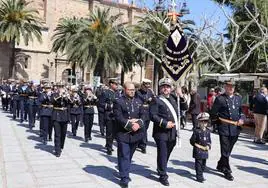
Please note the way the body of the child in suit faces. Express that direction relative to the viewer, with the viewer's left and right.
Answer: facing the viewer and to the right of the viewer

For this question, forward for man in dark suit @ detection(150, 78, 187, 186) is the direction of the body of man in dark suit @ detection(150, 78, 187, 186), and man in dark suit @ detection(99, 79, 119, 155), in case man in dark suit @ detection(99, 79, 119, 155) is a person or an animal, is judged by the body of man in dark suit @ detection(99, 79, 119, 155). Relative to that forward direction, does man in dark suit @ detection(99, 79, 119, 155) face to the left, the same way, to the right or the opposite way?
the same way

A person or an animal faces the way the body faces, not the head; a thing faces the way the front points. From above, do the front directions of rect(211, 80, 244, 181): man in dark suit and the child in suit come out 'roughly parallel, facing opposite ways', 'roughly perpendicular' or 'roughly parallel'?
roughly parallel

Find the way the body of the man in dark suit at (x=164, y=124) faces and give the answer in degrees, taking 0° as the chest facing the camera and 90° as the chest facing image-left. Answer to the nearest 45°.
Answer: approximately 315°

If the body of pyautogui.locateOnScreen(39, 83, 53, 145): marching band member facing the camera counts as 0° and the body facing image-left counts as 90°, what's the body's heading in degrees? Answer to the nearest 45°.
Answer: approximately 315°

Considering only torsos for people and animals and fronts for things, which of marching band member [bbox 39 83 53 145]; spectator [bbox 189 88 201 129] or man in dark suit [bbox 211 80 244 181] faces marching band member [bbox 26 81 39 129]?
the spectator

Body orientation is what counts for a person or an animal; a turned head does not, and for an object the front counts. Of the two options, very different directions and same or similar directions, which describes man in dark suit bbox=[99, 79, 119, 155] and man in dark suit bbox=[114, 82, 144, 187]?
same or similar directions

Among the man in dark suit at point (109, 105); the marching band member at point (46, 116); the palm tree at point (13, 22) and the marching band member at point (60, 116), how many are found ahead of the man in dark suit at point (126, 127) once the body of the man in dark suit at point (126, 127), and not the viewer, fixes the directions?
0

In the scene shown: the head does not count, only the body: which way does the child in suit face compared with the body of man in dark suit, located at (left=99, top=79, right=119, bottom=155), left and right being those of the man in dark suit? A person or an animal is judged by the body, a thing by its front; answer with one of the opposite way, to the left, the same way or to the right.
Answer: the same way

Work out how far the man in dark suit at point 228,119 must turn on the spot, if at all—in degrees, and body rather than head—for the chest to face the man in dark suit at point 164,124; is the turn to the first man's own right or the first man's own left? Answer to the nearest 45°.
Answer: approximately 90° to the first man's own right

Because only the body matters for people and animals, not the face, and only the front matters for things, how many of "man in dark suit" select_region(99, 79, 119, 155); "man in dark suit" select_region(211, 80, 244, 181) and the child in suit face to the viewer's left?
0
